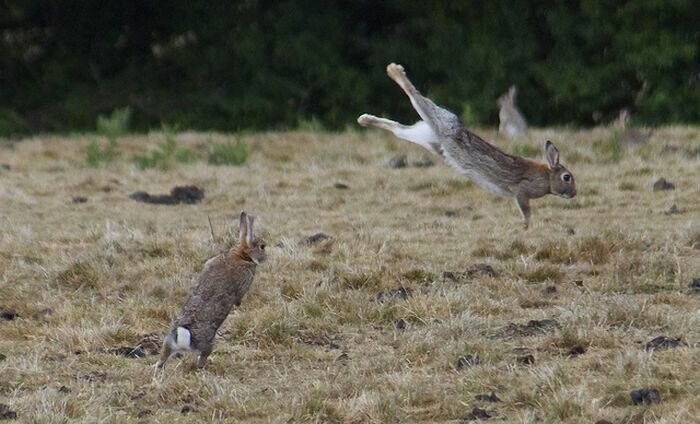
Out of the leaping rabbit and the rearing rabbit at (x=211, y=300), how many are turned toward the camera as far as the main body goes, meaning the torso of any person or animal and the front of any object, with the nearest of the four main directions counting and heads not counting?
0

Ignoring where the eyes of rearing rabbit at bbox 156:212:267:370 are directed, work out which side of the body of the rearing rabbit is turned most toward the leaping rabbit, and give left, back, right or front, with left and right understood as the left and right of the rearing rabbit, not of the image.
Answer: front

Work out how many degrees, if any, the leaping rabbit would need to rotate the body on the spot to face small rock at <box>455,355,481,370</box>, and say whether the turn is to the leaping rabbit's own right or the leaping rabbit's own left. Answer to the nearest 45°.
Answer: approximately 90° to the leaping rabbit's own right

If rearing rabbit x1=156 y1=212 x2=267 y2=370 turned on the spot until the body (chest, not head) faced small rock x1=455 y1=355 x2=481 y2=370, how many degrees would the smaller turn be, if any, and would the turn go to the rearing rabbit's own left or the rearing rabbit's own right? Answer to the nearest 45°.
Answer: approximately 45° to the rearing rabbit's own right

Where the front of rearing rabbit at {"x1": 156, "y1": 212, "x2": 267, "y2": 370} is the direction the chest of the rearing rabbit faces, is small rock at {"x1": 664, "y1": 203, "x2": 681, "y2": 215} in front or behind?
in front

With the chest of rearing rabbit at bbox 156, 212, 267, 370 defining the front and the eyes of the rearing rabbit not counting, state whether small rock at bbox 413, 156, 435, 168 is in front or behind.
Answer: in front

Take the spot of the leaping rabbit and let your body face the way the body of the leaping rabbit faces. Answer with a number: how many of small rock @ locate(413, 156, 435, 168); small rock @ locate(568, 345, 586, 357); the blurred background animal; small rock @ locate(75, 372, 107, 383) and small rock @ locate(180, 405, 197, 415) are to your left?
2

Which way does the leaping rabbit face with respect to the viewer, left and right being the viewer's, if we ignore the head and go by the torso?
facing to the right of the viewer

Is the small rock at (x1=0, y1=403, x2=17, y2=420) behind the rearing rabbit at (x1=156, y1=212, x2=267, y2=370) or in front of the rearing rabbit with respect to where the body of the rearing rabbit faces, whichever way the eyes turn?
behind

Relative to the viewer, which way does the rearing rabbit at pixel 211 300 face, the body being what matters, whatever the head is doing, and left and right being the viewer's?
facing away from the viewer and to the right of the viewer

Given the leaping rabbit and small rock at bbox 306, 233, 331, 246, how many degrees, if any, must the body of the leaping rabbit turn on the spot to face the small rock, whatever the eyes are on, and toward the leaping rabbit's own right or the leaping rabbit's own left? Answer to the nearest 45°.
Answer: approximately 180°

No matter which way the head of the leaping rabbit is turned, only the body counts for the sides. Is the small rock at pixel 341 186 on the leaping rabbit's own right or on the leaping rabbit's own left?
on the leaping rabbit's own left

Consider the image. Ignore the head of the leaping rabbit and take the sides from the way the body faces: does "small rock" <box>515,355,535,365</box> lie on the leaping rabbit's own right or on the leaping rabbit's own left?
on the leaping rabbit's own right
